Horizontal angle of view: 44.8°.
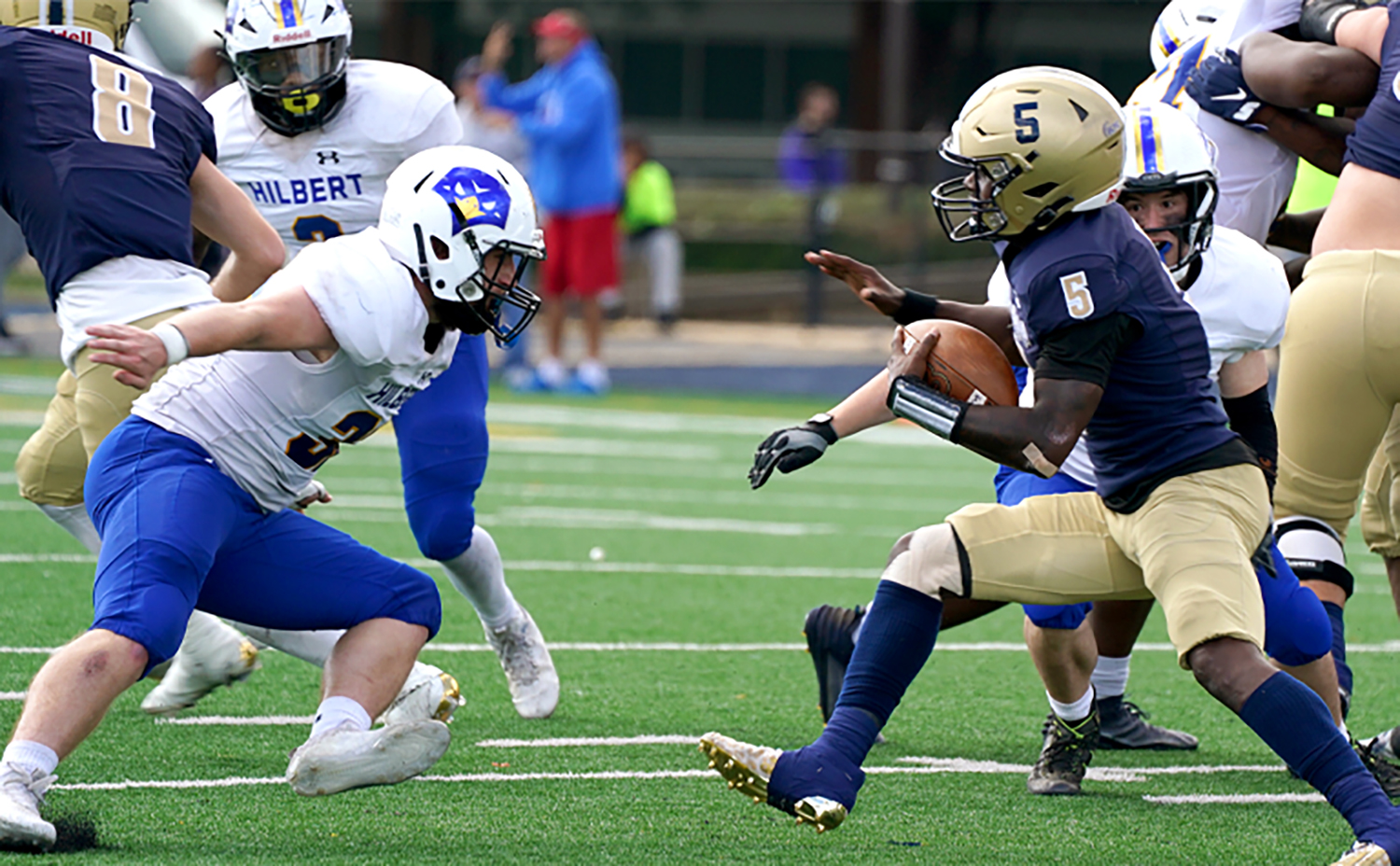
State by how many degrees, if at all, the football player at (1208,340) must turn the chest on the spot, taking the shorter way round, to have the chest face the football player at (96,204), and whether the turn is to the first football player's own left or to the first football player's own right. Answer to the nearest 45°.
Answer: approximately 45° to the first football player's own right

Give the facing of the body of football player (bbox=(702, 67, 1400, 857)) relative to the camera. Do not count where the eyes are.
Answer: to the viewer's left

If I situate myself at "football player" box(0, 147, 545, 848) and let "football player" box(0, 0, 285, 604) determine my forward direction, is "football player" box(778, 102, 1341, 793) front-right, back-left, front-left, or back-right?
back-right

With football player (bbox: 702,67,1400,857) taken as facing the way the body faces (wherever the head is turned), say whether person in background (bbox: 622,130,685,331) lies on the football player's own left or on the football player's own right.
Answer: on the football player's own right

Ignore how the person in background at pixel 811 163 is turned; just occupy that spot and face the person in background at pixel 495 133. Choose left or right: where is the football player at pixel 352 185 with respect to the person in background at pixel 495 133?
left

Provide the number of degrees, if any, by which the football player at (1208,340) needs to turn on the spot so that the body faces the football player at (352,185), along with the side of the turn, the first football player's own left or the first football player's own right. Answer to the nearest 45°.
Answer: approximately 45° to the first football player's own right

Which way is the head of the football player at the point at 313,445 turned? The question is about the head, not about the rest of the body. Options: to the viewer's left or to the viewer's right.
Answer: to the viewer's right

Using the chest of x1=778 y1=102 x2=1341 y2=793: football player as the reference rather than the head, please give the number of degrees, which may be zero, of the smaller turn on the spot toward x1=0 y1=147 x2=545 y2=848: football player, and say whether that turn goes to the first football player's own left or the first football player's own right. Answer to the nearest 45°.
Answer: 0° — they already face them

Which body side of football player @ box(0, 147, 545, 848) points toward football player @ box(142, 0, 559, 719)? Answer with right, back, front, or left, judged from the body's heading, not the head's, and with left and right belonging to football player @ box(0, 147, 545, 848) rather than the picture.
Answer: left

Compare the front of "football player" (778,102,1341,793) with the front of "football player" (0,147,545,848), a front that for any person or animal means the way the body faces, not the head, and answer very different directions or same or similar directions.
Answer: very different directions
